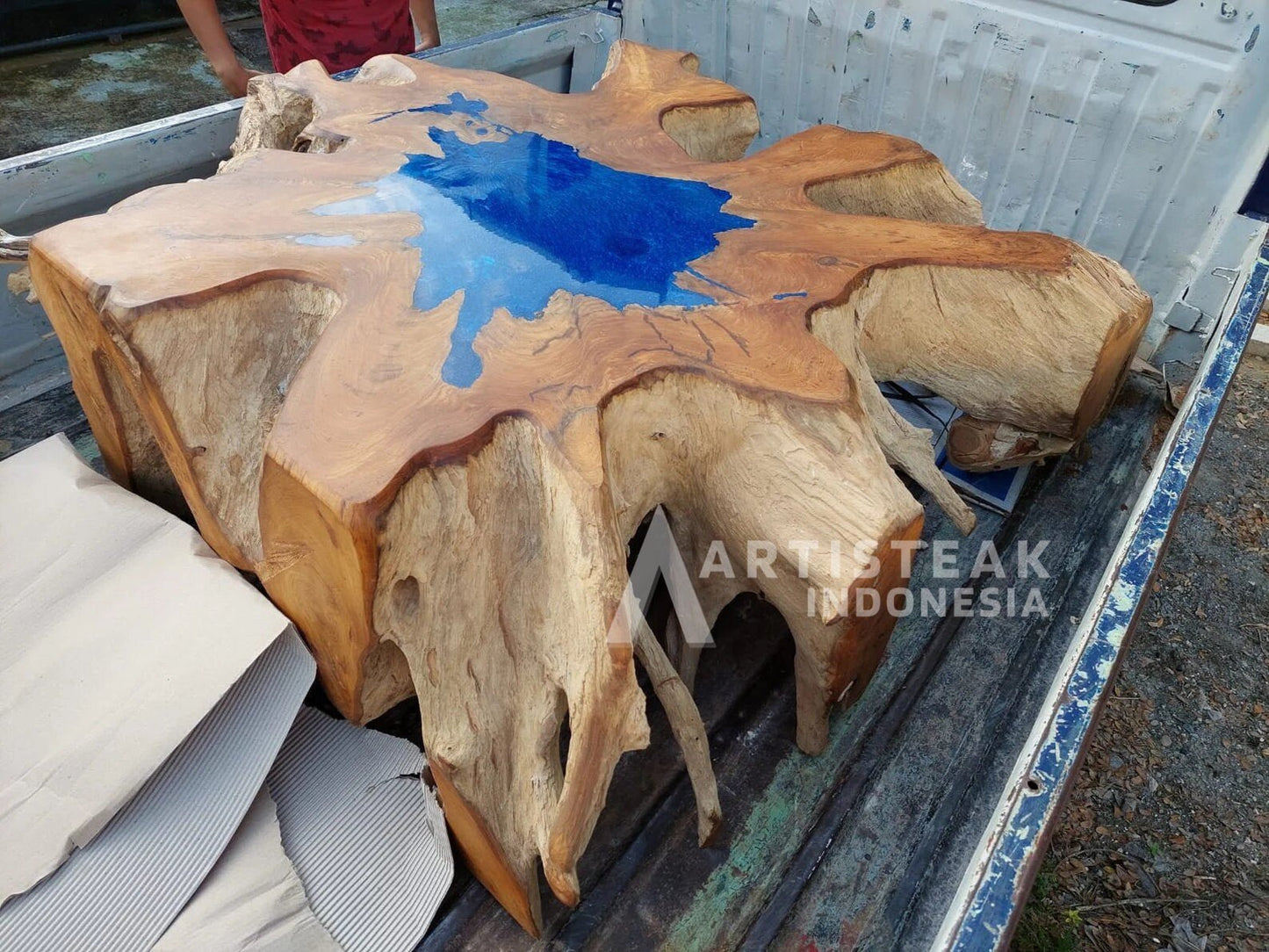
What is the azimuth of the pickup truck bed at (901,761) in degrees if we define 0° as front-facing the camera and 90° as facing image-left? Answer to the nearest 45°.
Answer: approximately 225°

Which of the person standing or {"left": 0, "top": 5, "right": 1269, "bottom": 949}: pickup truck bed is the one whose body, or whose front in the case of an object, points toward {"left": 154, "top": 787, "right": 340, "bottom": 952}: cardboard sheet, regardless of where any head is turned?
the person standing

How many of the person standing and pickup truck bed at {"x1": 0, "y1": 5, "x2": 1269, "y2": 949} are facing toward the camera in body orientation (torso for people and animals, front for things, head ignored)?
1

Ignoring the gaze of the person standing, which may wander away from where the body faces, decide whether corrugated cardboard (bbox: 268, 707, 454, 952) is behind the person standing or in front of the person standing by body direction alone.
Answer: in front

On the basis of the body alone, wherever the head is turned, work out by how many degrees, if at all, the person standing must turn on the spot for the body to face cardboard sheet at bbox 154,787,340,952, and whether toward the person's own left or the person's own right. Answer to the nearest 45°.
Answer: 0° — they already face it

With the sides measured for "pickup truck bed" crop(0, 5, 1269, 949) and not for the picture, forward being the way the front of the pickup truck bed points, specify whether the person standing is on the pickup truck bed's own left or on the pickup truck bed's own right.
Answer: on the pickup truck bed's own left

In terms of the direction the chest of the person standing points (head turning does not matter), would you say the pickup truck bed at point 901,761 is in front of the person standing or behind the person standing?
in front

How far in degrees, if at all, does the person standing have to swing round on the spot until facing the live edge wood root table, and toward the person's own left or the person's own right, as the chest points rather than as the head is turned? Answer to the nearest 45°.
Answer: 0° — they already face it

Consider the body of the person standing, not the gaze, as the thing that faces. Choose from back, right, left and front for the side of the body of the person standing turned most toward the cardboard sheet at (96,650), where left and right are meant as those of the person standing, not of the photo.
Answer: front

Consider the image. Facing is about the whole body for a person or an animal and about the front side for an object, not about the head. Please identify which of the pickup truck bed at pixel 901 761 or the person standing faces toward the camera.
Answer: the person standing

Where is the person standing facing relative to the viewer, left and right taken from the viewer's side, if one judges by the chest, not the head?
facing the viewer

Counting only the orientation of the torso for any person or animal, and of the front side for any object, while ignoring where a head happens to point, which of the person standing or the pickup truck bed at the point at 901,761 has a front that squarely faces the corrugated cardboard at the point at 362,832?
the person standing

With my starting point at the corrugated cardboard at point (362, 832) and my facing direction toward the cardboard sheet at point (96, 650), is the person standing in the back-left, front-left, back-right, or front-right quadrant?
front-right
